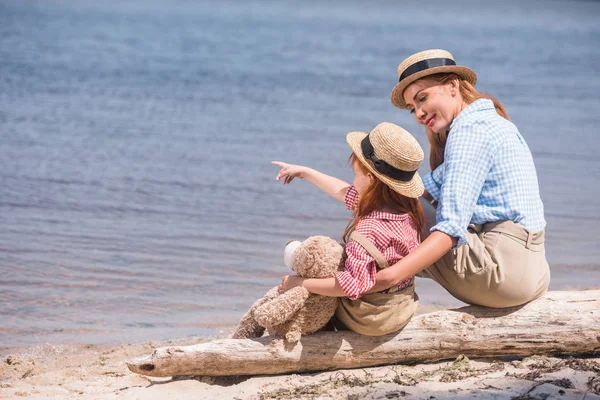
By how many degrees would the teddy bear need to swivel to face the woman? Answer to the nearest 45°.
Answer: approximately 135° to its right

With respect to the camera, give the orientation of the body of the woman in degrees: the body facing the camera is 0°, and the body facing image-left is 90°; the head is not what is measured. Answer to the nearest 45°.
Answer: approximately 135°

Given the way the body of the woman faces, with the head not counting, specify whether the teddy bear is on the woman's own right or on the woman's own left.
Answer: on the woman's own left

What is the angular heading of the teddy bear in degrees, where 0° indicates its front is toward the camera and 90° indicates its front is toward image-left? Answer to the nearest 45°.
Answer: approximately 135°

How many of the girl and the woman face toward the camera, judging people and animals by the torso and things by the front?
0

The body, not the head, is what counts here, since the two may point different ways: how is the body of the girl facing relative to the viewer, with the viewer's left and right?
facing away from the viewer and to the left of the viewer

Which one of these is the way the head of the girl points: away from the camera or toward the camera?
away from the camera
